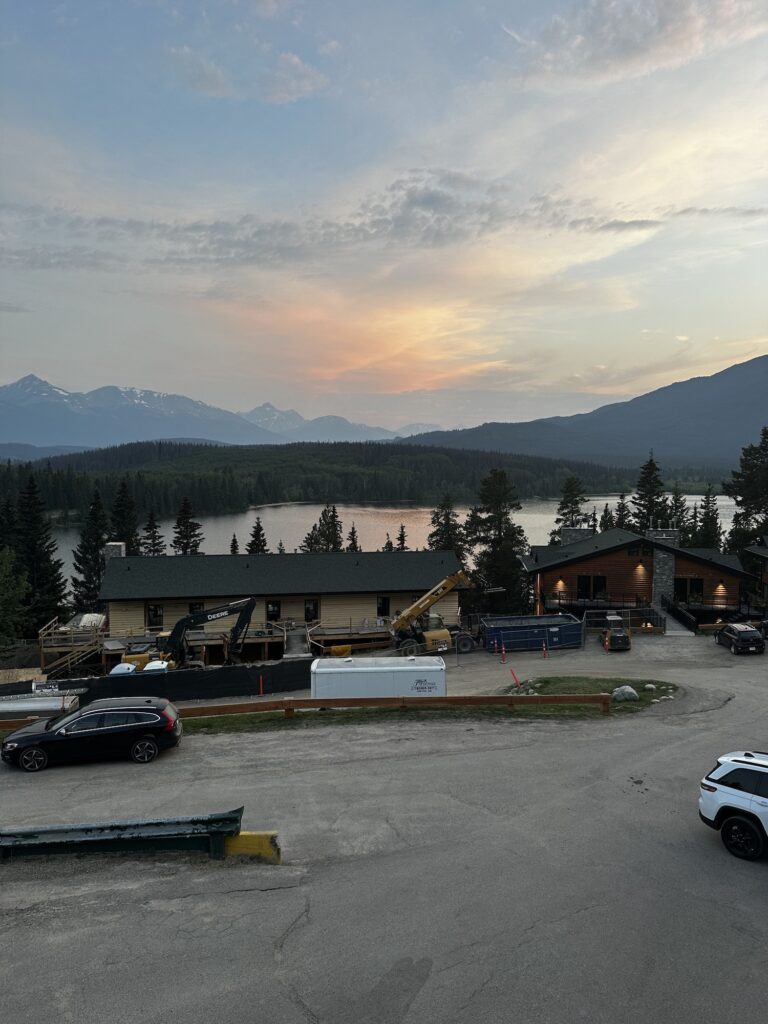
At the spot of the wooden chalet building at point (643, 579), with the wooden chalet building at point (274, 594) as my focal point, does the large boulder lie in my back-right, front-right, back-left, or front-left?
front-left

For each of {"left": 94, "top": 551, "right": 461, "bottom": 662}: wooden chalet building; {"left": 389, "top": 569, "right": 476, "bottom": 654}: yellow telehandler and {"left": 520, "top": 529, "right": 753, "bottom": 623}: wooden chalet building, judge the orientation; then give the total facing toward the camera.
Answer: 2

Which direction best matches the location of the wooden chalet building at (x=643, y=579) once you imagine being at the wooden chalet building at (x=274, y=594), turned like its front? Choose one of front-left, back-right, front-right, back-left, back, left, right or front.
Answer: left

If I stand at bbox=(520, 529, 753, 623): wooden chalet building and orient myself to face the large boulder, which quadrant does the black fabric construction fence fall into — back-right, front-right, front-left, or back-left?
front-right

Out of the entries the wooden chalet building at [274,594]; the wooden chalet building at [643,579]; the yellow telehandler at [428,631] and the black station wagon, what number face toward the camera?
2

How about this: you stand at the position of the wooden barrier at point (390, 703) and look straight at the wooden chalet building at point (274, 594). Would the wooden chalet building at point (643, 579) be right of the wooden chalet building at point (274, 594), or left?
right

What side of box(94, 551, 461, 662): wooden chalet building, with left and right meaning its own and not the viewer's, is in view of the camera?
front

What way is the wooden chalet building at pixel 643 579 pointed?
toward the camera

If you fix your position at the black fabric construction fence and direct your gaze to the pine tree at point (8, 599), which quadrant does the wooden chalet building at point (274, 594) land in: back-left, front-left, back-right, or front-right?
front-right

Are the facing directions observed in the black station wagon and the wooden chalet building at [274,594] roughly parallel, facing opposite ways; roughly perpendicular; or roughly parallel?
roughly perpendicular

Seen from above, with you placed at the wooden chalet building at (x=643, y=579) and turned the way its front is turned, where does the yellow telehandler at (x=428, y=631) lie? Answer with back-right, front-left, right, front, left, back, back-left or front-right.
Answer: front-right
